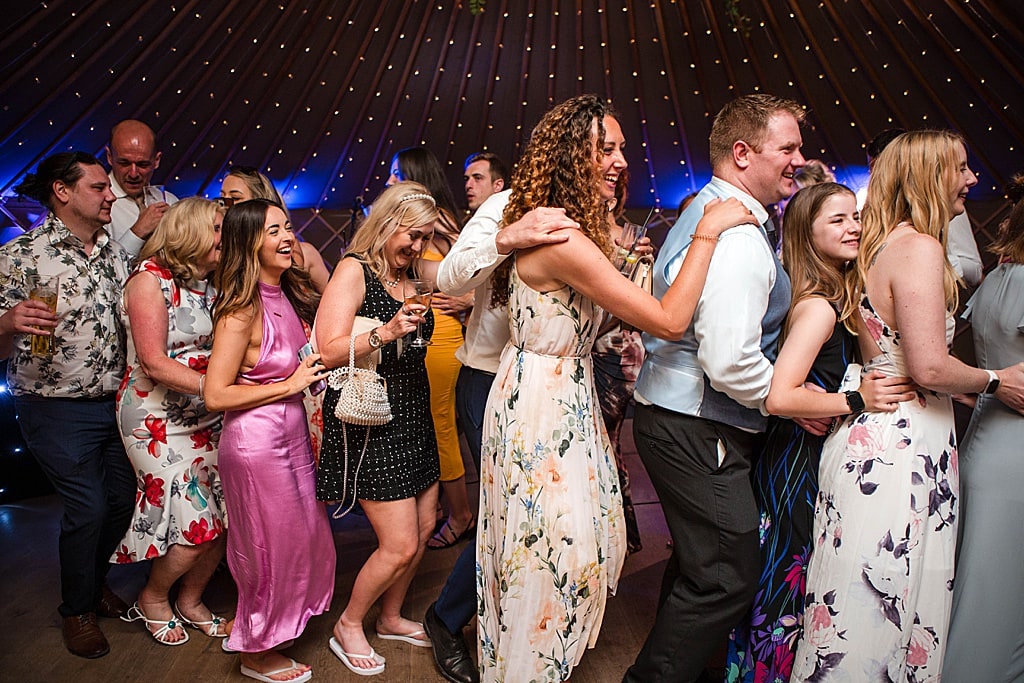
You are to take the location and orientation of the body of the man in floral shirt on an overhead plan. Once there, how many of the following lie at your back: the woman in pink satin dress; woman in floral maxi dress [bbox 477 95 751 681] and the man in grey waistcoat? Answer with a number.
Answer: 0

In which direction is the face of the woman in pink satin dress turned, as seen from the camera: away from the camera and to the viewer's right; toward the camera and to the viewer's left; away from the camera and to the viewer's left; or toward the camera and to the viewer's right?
toward the camera and to the viewer's right

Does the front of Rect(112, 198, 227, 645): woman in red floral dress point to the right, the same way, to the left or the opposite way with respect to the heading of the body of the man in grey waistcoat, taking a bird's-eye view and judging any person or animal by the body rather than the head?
the same way

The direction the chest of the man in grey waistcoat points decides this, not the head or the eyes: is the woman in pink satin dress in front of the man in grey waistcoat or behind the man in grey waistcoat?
behind

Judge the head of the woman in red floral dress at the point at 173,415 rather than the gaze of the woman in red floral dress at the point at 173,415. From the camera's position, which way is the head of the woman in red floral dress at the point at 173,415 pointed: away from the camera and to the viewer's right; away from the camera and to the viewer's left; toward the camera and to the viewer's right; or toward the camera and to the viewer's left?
away from the camera and to the viewer's right

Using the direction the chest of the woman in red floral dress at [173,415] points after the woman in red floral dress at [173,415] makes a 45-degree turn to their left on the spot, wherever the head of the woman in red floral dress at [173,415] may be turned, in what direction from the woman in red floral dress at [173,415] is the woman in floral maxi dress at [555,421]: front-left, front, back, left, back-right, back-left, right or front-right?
front-right

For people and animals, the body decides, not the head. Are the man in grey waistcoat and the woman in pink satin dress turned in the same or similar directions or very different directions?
same or similar directions

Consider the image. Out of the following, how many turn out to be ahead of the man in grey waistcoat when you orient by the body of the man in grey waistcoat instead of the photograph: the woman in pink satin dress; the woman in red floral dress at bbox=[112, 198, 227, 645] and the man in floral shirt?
0

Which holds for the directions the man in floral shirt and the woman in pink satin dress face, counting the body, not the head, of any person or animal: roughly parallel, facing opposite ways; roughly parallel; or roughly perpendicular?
roughly parallel

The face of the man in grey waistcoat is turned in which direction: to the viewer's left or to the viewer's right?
to the viewer's right

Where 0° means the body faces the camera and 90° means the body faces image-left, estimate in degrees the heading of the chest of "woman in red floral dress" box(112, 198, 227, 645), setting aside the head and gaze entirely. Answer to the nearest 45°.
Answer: approximately 315°

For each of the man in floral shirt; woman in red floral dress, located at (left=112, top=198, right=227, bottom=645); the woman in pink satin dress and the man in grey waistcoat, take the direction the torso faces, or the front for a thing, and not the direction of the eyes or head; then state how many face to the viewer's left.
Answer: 0

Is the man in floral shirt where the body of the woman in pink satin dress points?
no

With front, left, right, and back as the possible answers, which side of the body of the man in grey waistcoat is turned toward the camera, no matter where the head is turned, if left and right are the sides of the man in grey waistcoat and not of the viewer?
right

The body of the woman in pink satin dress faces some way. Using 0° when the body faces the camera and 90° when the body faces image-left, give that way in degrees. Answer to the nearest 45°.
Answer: approximately 315°
